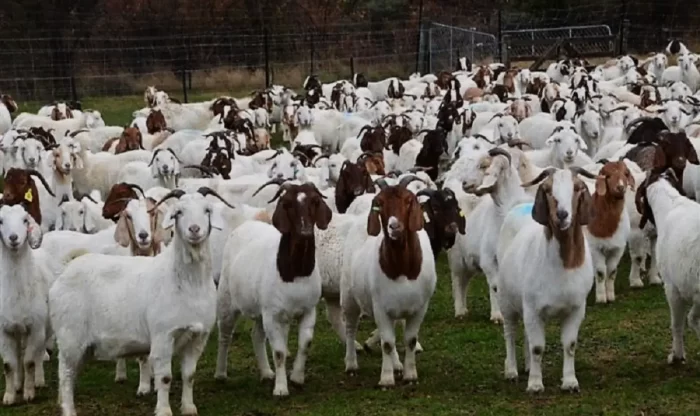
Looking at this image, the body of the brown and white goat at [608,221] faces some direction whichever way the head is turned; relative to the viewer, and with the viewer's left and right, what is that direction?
facing the viewer

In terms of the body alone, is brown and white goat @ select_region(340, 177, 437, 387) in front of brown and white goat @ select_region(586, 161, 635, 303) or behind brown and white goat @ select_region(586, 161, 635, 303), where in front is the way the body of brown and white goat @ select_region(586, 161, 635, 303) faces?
in front

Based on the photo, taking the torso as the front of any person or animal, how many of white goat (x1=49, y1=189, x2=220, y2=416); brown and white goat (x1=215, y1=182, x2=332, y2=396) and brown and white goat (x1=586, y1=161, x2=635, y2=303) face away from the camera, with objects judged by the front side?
0

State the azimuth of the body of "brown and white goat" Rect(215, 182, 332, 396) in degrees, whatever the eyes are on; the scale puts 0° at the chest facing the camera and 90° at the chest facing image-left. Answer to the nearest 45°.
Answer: approximately 315°

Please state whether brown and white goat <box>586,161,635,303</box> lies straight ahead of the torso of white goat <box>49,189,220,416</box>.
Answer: no

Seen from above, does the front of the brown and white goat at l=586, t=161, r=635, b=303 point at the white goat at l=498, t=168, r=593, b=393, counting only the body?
yes

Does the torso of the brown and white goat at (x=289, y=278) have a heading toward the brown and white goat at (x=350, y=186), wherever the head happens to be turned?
no

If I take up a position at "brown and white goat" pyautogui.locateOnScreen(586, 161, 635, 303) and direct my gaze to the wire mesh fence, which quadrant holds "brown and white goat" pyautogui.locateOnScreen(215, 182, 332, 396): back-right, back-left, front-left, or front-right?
back-left

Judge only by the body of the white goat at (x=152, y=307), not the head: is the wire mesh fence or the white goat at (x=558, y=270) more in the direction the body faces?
the white goat

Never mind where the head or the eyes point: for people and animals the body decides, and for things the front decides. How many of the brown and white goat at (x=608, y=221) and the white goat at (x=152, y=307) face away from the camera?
0

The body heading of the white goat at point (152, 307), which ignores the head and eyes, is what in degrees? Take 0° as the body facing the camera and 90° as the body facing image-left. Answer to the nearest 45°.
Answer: approximately 315°

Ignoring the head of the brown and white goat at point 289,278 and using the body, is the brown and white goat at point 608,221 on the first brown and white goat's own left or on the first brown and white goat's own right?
on the first brown and white goat's own left

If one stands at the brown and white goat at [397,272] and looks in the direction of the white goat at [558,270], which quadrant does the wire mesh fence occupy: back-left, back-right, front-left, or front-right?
back-left

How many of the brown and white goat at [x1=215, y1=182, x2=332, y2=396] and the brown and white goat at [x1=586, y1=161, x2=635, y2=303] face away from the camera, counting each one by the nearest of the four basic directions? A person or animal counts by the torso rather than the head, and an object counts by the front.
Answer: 0

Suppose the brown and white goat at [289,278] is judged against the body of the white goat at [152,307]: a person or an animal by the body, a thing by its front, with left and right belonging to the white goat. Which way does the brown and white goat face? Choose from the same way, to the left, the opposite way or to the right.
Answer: the same way
